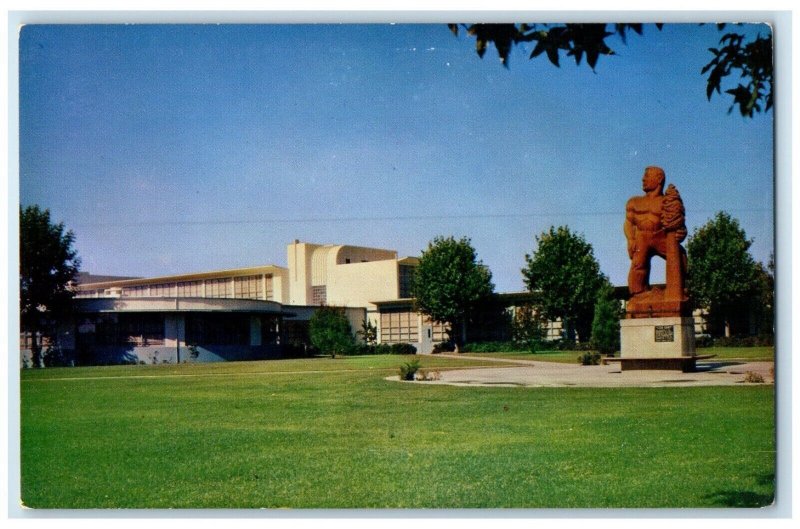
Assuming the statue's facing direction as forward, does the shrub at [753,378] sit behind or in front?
in front

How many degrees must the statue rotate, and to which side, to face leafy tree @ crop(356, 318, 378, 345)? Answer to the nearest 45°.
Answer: approximately 90° to its right

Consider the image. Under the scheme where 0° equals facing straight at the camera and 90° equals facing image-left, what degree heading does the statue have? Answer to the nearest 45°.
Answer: approximately 0°

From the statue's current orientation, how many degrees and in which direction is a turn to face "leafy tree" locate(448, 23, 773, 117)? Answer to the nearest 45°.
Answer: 0° — it already faces it

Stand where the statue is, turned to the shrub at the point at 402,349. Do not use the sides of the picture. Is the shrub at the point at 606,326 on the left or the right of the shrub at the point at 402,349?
right

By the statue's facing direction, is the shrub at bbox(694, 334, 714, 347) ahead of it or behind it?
behind

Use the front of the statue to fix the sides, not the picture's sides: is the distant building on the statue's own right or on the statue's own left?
on the statue's own right
